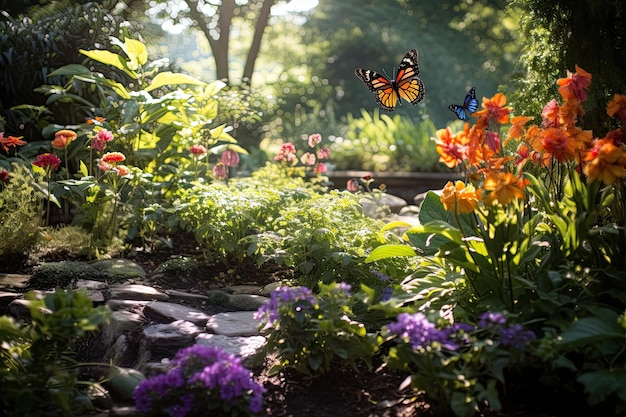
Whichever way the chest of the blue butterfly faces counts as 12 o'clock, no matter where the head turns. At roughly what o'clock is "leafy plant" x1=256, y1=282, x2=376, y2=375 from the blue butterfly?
The leafy plant is roughly at 8 o'clock from the blue butterfly.

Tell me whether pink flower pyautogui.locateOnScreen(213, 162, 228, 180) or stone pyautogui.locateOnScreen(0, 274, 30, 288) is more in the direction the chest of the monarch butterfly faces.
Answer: the pink flower

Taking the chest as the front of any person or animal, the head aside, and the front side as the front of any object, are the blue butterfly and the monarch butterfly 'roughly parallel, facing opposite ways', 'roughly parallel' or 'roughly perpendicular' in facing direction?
roughly parallel

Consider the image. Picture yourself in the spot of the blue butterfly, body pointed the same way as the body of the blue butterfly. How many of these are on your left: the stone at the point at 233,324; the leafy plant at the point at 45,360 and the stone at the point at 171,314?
3

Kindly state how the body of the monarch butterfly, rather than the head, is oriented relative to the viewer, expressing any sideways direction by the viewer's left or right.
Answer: facing away from the viewer and to the left of the viewer

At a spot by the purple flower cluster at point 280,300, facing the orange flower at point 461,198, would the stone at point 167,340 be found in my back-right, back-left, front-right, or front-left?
back-left

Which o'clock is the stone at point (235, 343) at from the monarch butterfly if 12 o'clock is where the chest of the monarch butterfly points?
The stone is roughly at 8 o'clock from the monarch butterfly.

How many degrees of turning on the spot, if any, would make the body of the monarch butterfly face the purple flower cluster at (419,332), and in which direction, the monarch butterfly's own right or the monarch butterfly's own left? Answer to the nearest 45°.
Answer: approximately 135° to the monarch butterfly's own left

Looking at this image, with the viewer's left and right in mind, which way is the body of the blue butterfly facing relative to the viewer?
facing away from the viewer and to the left of the viewer

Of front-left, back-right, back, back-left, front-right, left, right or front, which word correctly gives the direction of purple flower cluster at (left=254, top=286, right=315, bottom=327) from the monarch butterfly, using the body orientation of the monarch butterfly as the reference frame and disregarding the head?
back-left

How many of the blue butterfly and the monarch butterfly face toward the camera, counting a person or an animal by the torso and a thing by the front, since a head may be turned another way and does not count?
0

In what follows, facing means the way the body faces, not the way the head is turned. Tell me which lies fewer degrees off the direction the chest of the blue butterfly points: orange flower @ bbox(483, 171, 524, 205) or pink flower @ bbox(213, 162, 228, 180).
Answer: the pink flower
